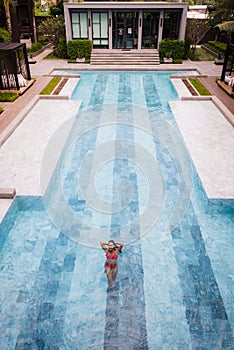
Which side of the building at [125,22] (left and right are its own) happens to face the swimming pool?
front

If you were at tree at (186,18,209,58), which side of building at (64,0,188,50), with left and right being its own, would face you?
left

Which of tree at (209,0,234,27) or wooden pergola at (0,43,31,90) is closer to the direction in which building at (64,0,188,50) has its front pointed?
the wooden pergola

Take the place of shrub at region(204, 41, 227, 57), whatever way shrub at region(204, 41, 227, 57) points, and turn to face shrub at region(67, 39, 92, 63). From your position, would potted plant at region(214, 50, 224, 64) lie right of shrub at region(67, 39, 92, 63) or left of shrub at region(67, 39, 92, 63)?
left

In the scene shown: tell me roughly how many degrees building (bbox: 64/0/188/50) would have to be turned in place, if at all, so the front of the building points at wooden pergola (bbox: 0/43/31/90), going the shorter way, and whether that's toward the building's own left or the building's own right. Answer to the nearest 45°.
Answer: approximately 45° to the building's own right

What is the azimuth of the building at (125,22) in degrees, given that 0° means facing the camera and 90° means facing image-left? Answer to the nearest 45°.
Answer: approximately 0°

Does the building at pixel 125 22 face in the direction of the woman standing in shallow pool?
yes

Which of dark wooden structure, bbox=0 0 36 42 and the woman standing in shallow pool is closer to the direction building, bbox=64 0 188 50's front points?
the woman standing in shallow pool

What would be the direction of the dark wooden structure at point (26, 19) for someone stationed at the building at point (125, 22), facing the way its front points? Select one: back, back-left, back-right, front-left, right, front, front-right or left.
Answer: back-right

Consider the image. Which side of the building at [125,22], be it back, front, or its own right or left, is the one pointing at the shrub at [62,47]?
right

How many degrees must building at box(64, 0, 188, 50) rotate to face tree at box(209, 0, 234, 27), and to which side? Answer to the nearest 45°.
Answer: approximately 90° to its left

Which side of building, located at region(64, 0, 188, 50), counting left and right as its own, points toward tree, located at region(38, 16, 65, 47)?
right

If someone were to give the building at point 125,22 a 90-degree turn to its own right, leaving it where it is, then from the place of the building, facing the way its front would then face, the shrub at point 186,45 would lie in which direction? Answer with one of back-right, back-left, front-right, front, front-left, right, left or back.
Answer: back

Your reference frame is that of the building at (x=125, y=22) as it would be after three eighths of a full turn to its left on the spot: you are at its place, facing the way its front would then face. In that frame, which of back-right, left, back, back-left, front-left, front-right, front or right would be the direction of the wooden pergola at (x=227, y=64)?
right

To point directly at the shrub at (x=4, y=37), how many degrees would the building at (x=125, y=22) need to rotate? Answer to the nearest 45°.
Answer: approximately 90° to its right
